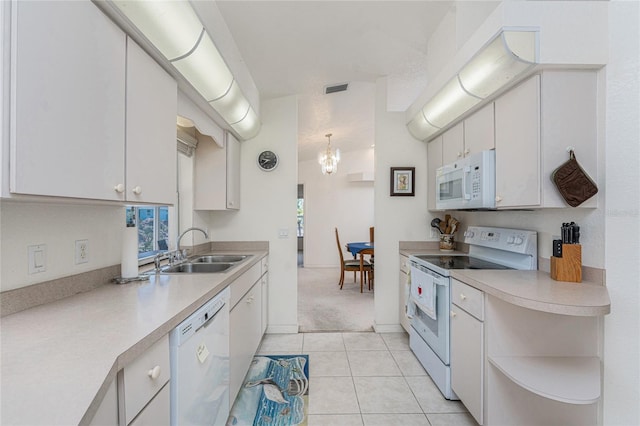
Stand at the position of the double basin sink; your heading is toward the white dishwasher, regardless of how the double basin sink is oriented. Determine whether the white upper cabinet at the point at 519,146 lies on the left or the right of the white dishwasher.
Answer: left

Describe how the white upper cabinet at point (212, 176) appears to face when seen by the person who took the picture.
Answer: facing to the right of the viewer

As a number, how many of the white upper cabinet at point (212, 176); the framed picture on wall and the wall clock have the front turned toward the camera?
2

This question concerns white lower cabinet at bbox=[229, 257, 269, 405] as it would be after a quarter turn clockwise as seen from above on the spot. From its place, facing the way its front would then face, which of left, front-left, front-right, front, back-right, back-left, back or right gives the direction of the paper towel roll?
front-right

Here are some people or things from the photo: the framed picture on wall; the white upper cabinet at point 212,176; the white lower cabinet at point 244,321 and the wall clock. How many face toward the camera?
2

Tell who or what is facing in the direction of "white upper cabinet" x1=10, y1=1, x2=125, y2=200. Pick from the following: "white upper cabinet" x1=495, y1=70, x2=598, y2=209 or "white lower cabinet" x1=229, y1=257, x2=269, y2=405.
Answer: "white upper cabinet" x1=495, y1=70, x2=598, y2=209

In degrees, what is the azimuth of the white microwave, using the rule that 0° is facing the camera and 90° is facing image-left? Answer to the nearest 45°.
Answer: approximately 45°

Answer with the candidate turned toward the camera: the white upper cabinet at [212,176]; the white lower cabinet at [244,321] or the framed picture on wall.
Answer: the framed picture on wall

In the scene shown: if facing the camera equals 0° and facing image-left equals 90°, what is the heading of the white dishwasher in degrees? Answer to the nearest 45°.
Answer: approximately 315°

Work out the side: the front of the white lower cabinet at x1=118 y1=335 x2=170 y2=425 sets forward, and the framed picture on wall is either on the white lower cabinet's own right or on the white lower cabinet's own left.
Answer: on the white lower cabinet's own left

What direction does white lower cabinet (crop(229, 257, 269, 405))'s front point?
to the viewer's right

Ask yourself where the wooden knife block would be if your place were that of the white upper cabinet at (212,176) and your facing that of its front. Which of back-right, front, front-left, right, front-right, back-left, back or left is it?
front-right

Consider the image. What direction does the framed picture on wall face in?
toward the camera

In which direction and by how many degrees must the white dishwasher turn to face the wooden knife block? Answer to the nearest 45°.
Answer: approximately 45° to its left

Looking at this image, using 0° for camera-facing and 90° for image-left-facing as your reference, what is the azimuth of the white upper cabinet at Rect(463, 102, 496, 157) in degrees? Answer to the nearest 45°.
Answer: approximately 45°

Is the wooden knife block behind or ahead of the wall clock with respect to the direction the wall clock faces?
ahead
